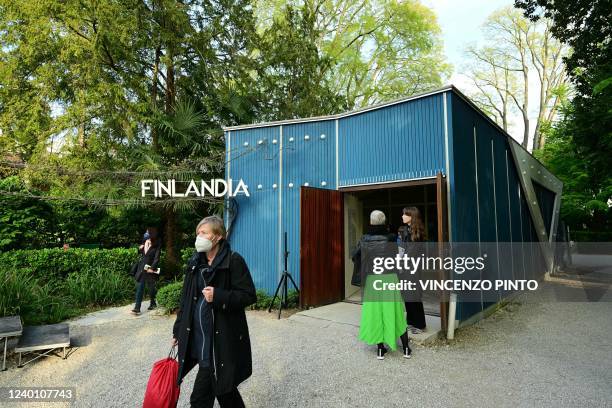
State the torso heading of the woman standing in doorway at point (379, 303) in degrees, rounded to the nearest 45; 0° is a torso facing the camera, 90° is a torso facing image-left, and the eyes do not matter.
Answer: approximately 180°

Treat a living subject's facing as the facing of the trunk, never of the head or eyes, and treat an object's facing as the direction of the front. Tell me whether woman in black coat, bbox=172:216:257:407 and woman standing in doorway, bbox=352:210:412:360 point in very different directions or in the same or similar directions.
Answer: very different directions

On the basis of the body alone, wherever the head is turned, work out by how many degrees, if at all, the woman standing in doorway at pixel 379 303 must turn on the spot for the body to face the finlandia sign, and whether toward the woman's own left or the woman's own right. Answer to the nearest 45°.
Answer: approximately 45° to the woman's own left

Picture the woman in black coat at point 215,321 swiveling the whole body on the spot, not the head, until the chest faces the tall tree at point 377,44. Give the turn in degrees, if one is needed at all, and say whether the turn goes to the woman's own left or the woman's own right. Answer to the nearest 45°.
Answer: approximately 180°

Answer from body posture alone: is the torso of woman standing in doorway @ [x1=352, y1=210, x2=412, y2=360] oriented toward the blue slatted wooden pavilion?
yes

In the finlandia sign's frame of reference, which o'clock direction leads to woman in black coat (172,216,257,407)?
The woman in black coat is roughly at 12 o'clock from the finlandia sign.

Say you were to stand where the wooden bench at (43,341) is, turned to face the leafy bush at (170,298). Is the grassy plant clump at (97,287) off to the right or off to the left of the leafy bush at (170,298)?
left

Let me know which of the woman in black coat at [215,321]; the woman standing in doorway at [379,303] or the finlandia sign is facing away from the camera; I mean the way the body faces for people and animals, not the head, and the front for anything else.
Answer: the woman standing in doorway

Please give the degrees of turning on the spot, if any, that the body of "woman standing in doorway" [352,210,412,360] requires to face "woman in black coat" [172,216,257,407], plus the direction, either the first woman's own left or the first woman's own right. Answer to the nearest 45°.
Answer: approximately 135° to the first woman's own left

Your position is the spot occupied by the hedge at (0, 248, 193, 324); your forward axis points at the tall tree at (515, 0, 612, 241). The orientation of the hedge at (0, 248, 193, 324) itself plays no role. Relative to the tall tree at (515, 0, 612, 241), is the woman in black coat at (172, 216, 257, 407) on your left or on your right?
right

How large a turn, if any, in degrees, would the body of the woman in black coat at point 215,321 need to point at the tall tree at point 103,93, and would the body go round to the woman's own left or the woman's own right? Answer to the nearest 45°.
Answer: approximately 135° to the woman's own right

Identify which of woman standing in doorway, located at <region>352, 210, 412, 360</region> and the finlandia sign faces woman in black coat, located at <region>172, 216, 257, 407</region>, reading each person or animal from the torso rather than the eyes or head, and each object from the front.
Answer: the finlandia sign

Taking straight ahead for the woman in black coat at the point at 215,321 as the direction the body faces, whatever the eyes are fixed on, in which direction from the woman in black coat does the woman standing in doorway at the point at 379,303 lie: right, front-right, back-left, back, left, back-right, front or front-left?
back

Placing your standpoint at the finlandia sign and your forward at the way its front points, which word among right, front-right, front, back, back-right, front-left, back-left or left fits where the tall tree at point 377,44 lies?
back-left

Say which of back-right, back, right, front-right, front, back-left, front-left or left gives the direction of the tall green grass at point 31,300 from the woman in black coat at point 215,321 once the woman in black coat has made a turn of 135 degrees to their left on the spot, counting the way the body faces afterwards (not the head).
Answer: back-left
